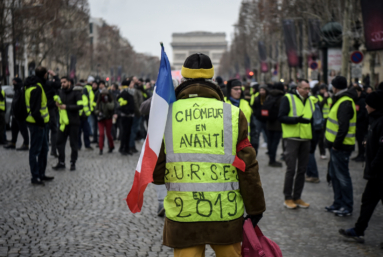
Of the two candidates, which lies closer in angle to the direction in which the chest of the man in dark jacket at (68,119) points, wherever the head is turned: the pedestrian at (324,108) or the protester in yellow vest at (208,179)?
the protester in yellow vest

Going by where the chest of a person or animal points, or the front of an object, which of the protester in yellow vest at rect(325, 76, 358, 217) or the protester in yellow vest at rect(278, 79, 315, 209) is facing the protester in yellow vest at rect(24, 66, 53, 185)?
the protester in yellow vest at rect(325, 76, 358, 217)

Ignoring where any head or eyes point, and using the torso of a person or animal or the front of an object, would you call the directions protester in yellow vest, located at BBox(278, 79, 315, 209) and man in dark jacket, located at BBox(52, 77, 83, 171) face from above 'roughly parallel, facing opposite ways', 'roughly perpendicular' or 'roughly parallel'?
roughly perpendicular

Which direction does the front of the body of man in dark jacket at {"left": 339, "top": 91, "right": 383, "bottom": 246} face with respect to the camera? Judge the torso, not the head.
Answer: to the viewer's left

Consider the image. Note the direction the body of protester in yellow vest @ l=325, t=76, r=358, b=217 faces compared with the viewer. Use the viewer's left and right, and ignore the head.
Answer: facing to the left of the viewer

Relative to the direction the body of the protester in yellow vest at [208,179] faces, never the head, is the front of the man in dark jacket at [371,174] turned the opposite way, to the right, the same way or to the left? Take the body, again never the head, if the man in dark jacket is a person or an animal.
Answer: to the left

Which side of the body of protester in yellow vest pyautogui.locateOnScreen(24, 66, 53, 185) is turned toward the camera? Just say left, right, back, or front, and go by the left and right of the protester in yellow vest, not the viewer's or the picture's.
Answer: right

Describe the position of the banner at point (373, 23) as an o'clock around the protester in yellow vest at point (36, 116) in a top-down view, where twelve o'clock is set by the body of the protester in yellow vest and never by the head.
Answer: The banner is roughly at 12 o'clock from the protester in yellow vest.

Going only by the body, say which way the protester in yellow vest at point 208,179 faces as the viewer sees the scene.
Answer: away from the camera
